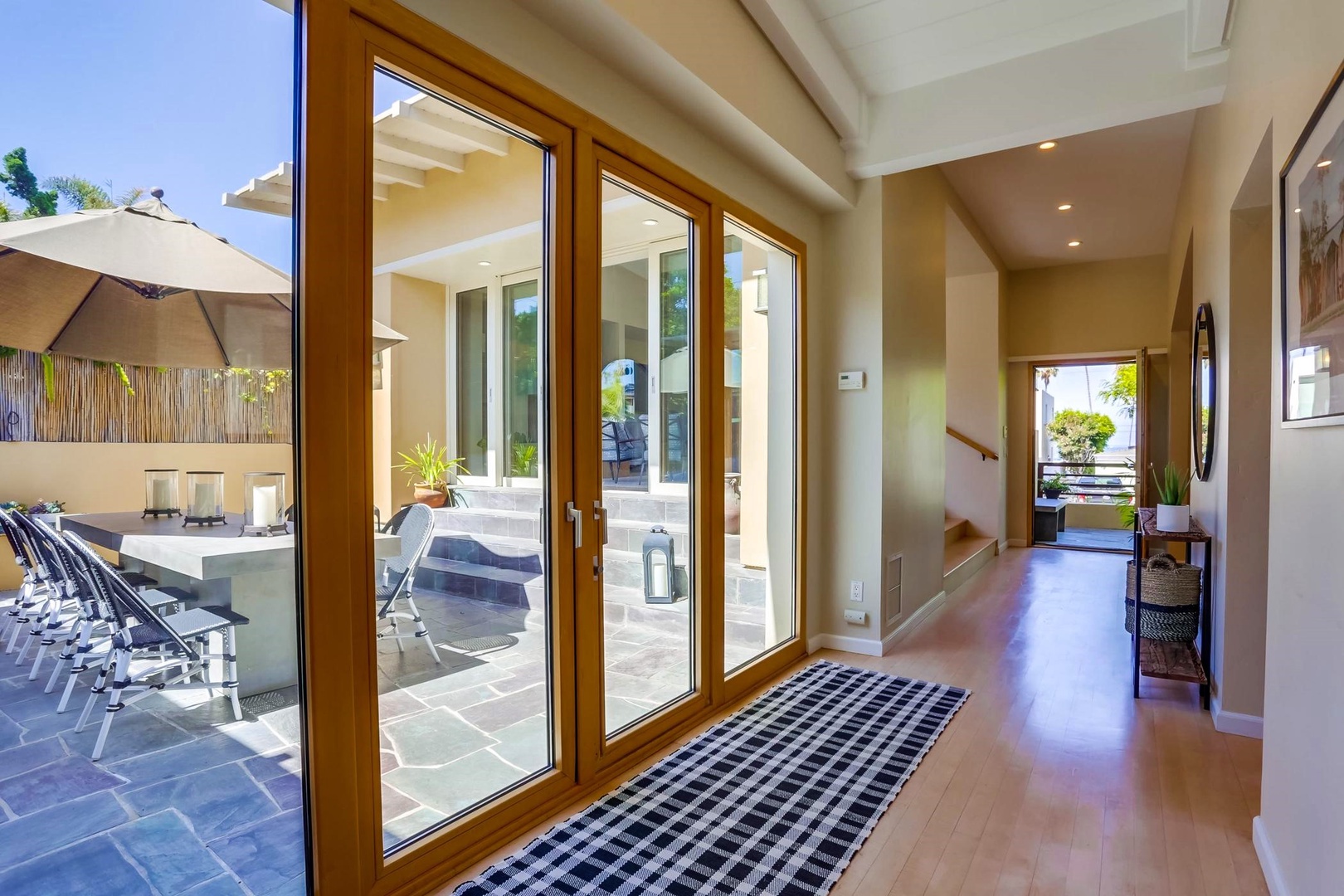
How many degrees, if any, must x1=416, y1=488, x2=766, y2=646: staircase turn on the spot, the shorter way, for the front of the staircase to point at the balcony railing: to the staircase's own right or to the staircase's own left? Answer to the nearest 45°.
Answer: approximately 180°

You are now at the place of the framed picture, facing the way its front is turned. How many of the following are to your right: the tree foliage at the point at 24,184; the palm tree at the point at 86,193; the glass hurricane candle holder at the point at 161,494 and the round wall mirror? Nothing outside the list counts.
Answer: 1

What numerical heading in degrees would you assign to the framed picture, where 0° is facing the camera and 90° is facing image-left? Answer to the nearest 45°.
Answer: approximately 90°

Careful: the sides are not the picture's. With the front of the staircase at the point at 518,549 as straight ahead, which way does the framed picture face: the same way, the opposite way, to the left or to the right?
to the right

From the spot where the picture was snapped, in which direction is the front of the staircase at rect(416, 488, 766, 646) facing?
facing the viewer and to the left of the viewer

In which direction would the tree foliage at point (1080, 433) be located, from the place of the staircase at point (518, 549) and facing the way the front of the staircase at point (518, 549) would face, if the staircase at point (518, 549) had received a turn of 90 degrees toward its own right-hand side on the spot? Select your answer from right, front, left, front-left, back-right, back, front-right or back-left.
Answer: right

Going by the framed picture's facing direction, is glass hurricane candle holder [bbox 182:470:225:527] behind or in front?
in front

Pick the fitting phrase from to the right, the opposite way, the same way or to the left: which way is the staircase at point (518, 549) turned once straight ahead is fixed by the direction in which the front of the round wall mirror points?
to the left
